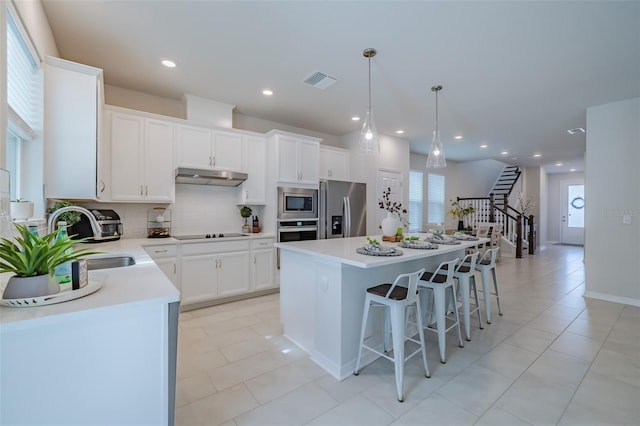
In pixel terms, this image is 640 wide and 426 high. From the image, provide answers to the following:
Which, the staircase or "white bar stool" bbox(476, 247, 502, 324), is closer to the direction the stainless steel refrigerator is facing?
the white bar stool

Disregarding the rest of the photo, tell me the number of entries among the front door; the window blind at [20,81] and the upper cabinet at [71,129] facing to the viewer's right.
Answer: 2

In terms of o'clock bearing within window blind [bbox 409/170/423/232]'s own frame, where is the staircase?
The staircase is roughly at 9 o'clock from the window blind.

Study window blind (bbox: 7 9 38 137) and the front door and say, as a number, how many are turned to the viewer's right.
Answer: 1

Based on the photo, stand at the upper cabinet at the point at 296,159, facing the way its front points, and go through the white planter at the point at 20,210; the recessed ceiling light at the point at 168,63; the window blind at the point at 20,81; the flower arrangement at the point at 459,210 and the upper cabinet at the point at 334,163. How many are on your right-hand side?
3

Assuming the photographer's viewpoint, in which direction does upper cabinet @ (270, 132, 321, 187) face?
facing the viewer and to the right of the viewer

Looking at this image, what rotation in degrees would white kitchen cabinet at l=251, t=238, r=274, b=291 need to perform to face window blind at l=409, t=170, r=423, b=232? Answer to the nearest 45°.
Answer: approximately 90° to its left

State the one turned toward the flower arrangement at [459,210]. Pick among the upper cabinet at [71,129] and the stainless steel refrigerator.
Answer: the upper cabinet

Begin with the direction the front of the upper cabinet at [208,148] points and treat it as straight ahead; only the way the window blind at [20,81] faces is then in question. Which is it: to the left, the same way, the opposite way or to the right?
to the left

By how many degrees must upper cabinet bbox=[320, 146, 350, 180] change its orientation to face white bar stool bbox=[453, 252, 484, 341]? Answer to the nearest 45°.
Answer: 0° — it already faces it

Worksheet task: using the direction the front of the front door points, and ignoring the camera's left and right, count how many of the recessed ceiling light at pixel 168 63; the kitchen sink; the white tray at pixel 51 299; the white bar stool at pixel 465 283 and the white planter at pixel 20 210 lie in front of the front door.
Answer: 5

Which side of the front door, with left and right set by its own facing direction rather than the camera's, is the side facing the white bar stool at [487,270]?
front

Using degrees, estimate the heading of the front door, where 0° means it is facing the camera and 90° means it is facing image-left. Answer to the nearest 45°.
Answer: approximately 0°

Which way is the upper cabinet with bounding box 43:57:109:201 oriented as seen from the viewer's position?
to the viewer's right

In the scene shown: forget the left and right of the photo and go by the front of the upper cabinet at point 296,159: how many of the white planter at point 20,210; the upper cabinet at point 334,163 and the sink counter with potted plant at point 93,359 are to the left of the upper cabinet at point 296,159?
1

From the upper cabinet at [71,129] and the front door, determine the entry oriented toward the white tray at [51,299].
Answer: the front door

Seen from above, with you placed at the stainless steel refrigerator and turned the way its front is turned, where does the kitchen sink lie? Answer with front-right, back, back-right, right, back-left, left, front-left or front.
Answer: right
